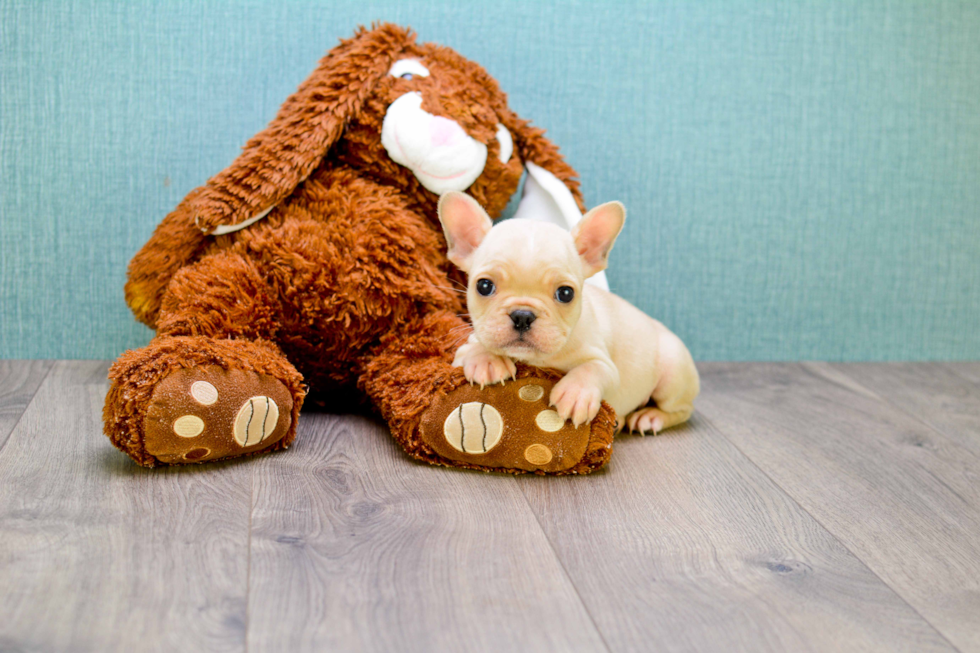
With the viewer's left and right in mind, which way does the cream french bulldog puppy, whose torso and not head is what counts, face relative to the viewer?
facing the viewer and to the left of the viewer

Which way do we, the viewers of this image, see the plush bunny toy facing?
facing the viewer
